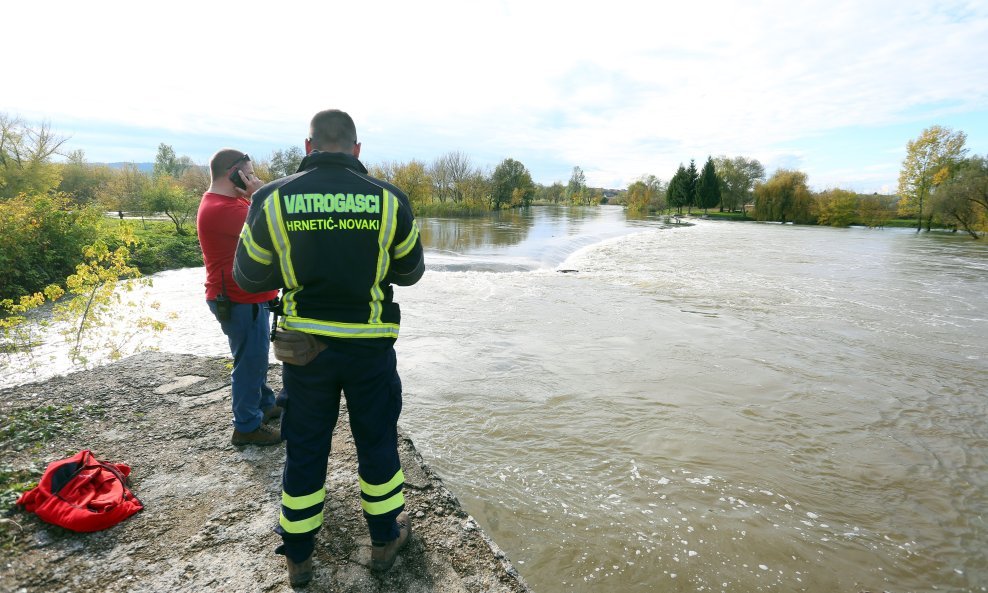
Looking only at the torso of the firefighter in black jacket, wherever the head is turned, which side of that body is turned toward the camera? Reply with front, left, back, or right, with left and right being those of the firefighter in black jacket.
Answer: back

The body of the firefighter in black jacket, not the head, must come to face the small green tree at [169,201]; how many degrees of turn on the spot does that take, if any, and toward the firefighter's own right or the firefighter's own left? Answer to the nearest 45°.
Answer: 0° — they already face it

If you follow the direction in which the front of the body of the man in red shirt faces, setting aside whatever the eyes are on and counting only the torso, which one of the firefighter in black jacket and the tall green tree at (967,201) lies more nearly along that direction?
the tall green tree

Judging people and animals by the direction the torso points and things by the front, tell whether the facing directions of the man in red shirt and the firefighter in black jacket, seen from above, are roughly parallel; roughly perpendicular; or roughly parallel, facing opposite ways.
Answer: roughly perpendicular

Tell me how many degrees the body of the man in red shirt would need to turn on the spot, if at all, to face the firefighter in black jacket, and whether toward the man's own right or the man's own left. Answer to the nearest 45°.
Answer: approximately 90° to the man's own right

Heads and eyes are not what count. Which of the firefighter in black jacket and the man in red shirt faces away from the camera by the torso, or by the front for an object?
the firefighter in black jacket

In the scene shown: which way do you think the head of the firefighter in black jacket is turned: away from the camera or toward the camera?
away from the camera
